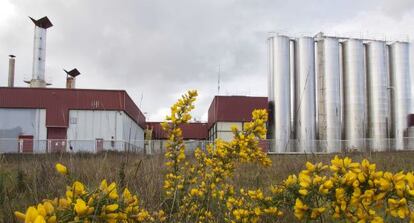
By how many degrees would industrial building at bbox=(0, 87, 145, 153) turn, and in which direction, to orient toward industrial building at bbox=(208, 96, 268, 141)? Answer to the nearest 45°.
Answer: approximately 90° to its left

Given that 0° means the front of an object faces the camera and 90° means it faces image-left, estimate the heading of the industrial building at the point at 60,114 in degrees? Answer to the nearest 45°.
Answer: approximately 0°

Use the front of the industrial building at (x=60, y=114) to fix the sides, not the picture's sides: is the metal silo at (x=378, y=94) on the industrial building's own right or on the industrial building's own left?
on the industrial building's own left

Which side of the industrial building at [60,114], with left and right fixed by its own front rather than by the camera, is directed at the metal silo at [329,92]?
left

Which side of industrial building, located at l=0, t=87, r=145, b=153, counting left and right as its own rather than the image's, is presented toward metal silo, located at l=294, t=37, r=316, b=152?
left

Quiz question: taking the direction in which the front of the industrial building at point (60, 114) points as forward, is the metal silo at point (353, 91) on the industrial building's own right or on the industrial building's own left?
on the industrial building's own left
